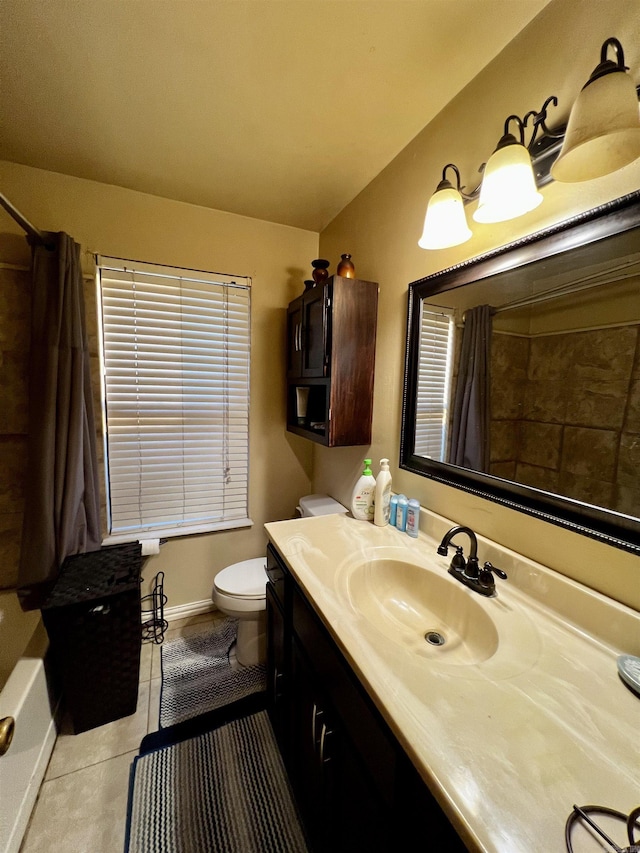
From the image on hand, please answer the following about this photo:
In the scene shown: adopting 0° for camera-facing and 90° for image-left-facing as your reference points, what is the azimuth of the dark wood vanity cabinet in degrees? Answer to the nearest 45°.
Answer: approximately 90°

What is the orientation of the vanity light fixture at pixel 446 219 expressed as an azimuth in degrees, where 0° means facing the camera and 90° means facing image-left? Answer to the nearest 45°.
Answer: approximately 45°

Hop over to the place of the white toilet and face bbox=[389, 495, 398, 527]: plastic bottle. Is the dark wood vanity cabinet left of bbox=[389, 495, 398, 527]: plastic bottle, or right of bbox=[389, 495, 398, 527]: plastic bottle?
right

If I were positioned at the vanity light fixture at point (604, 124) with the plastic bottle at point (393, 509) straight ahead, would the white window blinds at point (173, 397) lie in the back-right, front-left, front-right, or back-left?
front-left

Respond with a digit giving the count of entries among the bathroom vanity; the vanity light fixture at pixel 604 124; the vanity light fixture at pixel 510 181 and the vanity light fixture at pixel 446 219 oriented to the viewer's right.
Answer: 0

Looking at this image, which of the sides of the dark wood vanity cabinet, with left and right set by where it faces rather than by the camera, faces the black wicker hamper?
front
